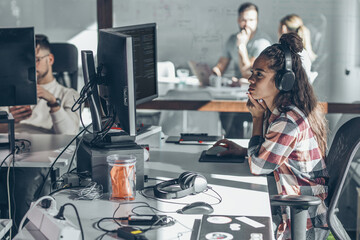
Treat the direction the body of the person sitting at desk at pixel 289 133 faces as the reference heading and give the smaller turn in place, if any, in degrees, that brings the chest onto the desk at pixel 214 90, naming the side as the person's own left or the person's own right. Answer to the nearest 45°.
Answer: approximately 90° to the person's own right

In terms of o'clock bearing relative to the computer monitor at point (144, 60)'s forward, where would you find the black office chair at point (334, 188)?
The black office chair is roughly at 12 o'clock from the computer monitor.

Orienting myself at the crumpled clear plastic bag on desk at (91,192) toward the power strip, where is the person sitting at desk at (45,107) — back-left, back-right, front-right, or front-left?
back-right

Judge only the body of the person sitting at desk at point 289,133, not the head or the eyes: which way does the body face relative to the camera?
to the viewer's left

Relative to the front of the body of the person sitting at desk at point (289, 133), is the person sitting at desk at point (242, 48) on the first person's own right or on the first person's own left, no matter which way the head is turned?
on the first person's own right

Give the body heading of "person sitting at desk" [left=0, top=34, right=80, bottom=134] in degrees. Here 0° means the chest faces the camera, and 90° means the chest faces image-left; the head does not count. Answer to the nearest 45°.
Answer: approximately 45°

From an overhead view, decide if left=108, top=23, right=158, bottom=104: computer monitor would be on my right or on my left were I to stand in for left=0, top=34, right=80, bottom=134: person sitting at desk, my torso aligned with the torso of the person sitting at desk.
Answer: on my left

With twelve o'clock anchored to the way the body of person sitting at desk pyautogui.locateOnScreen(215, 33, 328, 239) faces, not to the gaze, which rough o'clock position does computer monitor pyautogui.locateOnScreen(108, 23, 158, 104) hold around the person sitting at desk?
The computer monitor is roughly at 1 o'clock from the person sitting at desk.

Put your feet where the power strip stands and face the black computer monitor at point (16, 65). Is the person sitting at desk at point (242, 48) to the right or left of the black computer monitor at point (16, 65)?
right

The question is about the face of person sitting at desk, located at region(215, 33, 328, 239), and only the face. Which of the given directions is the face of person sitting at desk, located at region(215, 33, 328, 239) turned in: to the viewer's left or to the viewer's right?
to the viewer's left
